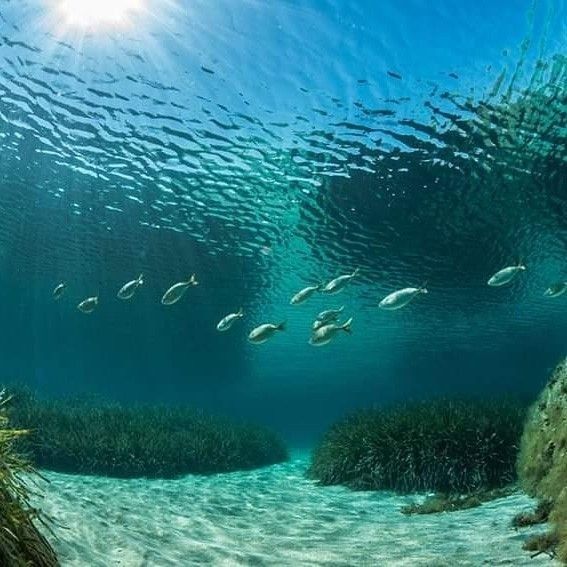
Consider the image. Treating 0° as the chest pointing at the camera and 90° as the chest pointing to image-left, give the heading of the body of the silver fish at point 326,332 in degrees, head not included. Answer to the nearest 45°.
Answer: approximately 90°

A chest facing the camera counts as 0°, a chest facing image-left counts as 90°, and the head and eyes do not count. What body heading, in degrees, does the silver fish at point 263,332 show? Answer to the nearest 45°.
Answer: approximately 90°

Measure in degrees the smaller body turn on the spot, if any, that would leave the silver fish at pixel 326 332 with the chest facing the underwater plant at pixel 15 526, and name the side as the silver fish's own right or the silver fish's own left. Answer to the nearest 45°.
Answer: approximately 90° to the silver fish's own left

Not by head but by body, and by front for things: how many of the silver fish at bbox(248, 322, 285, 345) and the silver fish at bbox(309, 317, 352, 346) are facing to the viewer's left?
2

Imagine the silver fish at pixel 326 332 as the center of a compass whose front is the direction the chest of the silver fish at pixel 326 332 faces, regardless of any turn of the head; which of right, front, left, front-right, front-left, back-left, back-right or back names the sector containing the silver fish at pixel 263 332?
front

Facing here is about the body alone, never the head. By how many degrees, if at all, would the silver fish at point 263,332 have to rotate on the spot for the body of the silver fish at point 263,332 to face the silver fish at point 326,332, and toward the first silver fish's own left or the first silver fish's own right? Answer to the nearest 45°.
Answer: approximately 180°
